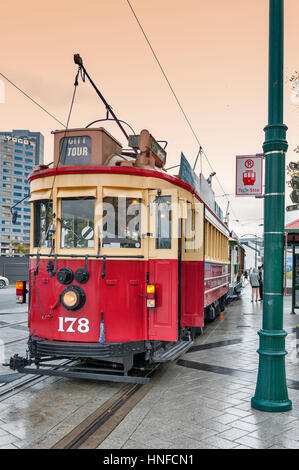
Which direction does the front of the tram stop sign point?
toward the camera

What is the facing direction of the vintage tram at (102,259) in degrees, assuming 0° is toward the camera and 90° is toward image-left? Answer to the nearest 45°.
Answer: approximately 45°

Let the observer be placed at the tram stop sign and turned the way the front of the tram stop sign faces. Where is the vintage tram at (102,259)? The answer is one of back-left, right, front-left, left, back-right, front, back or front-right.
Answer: right

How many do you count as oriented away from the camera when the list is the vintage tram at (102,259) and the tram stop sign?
0

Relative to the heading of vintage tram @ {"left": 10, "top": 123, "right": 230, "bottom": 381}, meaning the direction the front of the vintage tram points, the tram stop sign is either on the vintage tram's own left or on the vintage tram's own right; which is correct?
on the vintage tram's own left
